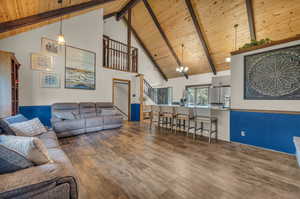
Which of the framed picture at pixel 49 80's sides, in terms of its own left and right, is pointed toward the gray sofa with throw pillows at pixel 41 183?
front

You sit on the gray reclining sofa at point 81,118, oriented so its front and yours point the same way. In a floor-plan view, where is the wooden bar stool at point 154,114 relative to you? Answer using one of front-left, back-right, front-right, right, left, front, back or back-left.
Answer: front-left

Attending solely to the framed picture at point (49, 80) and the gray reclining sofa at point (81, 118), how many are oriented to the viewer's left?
0

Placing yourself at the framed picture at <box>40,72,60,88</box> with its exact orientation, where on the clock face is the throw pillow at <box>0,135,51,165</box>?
The throw pillow is roughly at 12 o'clock from the framed picture.

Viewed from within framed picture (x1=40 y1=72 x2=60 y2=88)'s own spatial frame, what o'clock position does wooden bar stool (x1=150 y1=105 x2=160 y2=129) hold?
The wooden bar stool is roughly at 10 o'clock from the framed picture.

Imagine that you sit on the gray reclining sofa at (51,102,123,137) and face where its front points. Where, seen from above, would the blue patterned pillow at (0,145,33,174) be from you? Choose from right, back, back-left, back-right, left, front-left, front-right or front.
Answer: front-right

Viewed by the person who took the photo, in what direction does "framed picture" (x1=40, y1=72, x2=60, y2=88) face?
facing the viewer

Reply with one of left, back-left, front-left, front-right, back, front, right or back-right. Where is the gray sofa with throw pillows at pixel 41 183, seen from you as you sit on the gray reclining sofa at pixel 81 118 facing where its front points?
front-right

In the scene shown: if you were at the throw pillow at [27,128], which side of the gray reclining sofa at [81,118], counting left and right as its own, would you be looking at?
right

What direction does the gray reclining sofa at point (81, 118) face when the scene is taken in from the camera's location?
facing the viewer and to the right of the viewer
